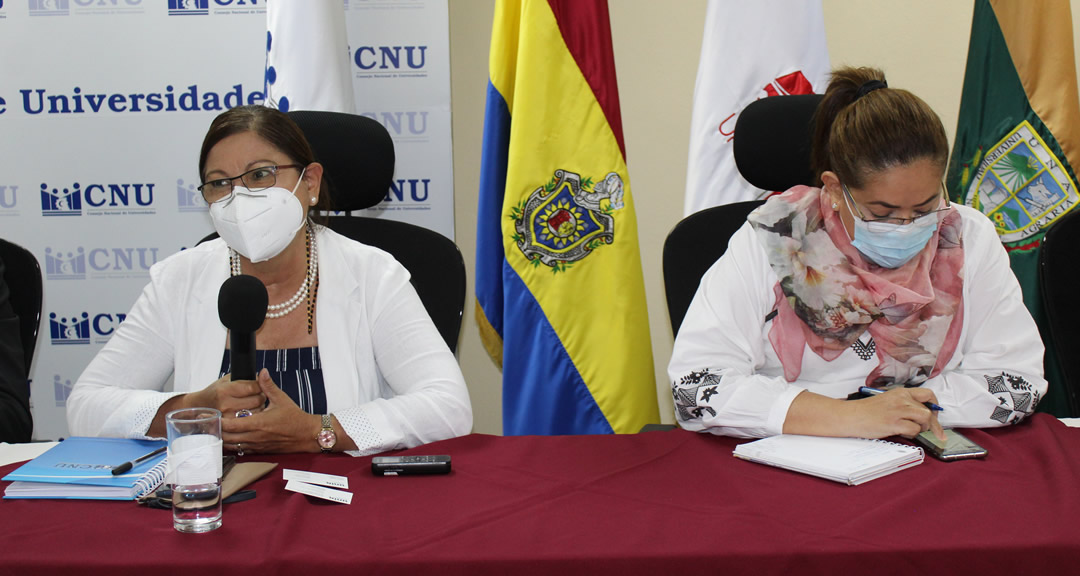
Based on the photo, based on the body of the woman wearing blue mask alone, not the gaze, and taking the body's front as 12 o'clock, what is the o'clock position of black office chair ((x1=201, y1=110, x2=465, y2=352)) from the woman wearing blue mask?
The black office chair is roughly at 3 o'clock from the woman wearing blue mask.

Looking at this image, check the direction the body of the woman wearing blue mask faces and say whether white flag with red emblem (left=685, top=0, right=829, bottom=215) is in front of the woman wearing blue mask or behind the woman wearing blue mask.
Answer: behind

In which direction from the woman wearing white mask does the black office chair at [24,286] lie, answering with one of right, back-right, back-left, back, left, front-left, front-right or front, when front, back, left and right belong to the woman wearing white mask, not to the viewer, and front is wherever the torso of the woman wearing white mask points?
back-right

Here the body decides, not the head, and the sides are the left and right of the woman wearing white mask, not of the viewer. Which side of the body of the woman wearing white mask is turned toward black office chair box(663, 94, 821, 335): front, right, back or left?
left

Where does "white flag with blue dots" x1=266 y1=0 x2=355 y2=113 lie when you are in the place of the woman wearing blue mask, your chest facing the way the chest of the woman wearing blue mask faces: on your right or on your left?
on your right

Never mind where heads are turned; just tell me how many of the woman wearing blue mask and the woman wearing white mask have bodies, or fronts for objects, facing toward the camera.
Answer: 2

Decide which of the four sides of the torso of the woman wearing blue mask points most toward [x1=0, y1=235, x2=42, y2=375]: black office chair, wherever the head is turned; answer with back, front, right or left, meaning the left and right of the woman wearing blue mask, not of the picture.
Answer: right

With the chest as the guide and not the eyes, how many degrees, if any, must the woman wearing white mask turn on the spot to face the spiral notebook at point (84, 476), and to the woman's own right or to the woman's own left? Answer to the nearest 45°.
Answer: approximately 45° to the woman's own right

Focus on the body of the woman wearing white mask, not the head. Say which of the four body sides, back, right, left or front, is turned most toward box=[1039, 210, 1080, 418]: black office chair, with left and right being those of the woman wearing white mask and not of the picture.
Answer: left

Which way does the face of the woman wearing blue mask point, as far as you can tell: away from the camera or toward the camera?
toward the camera

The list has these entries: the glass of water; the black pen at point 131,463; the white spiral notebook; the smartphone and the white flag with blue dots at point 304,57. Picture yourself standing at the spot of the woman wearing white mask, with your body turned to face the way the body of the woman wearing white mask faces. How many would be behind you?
1

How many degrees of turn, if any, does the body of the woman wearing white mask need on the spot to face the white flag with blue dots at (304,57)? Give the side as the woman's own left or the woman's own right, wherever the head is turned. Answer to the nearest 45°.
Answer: approximately 180°

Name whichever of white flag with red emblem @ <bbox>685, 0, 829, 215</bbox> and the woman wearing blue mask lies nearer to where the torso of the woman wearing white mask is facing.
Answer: the woman wearing blue mask

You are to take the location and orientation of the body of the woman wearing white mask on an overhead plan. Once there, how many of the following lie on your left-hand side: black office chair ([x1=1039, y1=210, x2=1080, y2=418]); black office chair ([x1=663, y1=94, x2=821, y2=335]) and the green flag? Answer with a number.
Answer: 3

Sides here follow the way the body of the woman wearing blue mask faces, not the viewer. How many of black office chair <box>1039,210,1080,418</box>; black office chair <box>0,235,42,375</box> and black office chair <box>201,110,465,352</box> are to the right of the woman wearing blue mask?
2

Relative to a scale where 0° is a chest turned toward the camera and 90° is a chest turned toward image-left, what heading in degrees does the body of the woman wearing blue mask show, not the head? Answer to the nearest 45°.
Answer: approximately 0°

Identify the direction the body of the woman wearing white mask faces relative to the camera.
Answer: toward the camera
